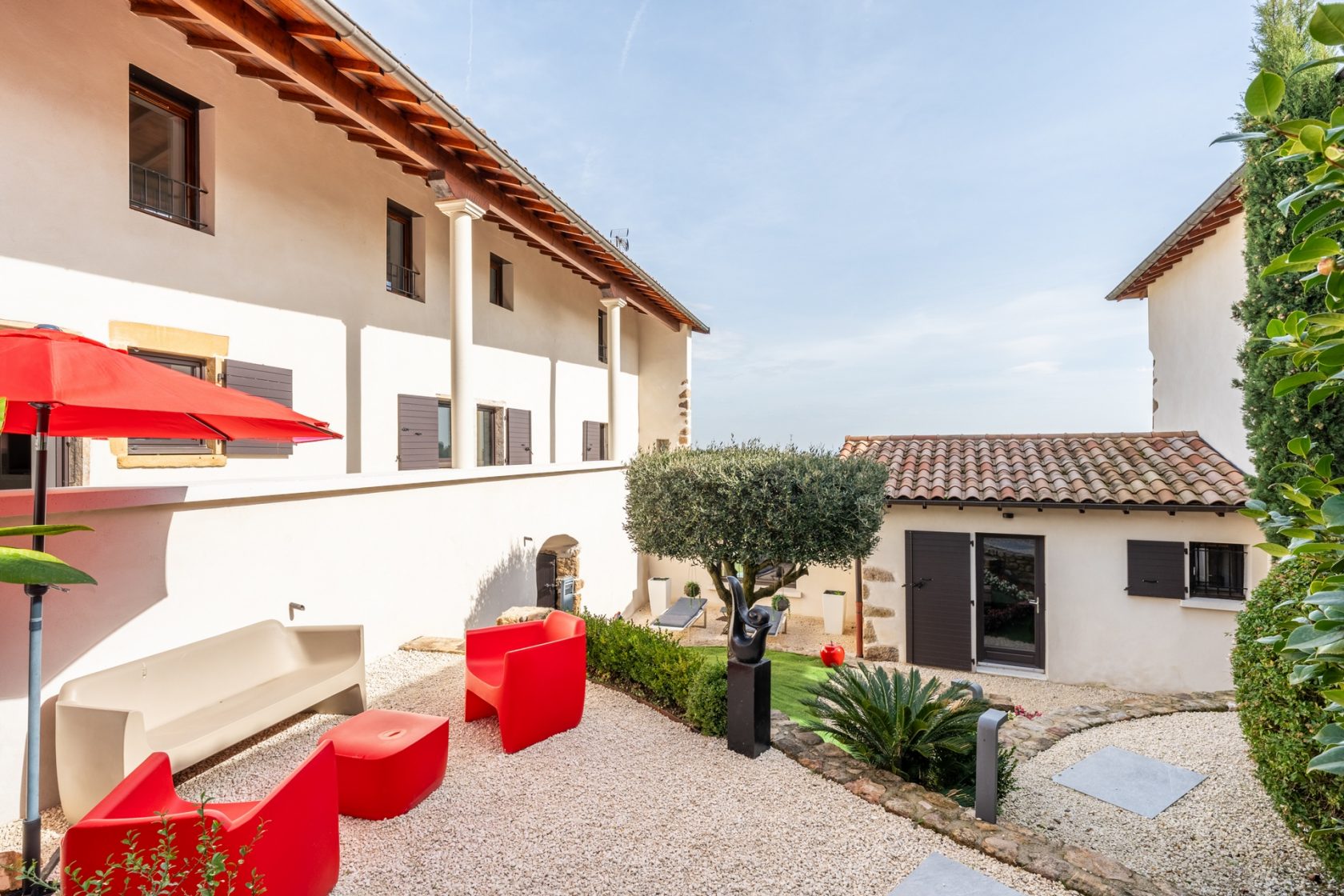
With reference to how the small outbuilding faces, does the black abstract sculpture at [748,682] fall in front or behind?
in front

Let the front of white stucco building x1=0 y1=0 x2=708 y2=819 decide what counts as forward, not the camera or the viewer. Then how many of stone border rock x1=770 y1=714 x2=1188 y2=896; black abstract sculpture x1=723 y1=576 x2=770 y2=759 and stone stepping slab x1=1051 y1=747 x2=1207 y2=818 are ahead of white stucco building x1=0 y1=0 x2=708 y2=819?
3

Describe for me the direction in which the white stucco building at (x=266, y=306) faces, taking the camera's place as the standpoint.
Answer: facing the viewer and to the right of the viewer

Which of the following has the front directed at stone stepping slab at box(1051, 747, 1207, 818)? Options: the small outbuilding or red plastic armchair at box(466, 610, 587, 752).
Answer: the small outbuilding

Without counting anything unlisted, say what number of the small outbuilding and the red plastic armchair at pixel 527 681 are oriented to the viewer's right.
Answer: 0

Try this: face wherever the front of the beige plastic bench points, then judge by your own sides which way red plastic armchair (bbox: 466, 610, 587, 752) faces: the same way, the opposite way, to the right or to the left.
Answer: to the right

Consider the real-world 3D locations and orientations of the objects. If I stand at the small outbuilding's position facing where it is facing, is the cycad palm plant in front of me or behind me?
in front

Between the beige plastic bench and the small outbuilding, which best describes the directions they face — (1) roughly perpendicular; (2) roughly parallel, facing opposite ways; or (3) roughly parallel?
roughly perpendicular

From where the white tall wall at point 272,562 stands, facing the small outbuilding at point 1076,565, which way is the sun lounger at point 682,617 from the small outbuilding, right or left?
left

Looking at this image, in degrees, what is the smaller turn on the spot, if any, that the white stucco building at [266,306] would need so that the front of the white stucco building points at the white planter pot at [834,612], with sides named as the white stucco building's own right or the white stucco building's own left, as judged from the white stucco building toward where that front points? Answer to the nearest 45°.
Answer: approximately 45° to the white stucco building's own left

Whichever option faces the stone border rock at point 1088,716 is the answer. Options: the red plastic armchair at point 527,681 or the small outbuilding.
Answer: the small outbuilding

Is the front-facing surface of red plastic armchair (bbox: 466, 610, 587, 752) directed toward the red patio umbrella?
yes

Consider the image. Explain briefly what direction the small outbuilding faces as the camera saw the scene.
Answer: facing the viewer

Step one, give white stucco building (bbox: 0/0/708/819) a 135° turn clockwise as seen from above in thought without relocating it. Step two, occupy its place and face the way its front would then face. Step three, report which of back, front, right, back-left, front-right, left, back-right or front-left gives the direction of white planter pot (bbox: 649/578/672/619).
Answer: back-right

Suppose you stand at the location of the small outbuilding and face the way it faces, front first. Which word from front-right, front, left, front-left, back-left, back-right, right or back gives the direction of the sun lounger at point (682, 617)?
right

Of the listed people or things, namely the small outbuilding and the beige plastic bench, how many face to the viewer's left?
0

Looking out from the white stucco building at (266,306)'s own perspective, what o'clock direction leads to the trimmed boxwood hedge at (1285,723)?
The trimmed boxwood hedge is roughly at 12 o'clock from the white stucco building.

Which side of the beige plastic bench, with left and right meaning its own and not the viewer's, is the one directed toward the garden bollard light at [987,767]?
front
